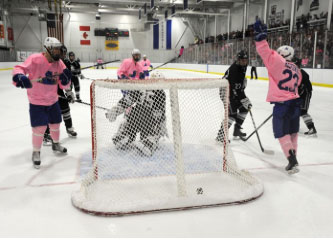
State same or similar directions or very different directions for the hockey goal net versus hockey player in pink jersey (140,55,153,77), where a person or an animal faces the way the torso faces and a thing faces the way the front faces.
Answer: very different directions

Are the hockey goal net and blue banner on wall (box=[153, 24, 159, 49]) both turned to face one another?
yes

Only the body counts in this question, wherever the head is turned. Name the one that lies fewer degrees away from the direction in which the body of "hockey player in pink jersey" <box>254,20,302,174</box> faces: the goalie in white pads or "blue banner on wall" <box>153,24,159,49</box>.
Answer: the blue banner on wall

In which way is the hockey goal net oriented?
away from the camera

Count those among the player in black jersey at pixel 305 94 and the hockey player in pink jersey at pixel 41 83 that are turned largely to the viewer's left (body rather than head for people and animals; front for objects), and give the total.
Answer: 1

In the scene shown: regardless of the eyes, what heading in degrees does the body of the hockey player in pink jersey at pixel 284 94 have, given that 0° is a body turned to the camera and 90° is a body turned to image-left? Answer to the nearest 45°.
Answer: approximately 135°

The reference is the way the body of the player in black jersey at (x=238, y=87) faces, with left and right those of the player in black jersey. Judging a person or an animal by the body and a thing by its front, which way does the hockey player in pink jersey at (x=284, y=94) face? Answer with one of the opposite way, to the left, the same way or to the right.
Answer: the opposite way

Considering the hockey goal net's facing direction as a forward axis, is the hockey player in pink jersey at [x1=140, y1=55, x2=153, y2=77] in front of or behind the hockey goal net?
in front
